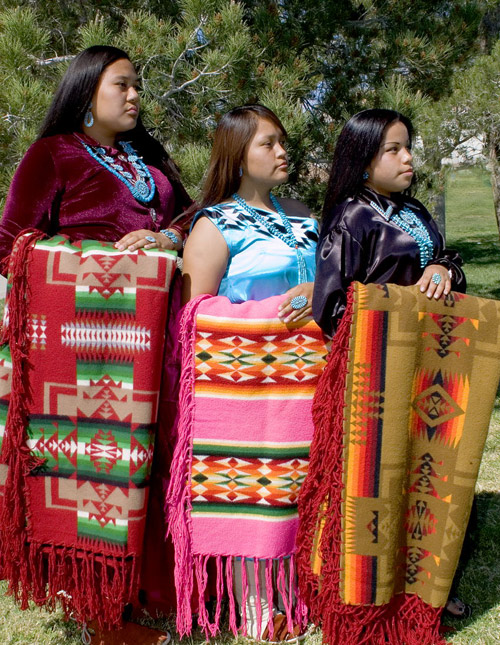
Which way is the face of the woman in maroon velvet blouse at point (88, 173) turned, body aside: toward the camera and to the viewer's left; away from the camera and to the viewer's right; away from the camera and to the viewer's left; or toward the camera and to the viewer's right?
toward the camera and to the viewer's right

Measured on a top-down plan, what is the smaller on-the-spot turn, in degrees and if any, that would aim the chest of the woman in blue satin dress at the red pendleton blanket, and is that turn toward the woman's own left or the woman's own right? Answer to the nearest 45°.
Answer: approximately 90° to the woman's own right

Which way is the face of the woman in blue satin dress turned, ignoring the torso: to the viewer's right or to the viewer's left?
to the viewer's right

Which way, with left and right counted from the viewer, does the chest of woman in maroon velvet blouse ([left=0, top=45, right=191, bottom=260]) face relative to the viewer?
facing the viewer and to the right of the viewer

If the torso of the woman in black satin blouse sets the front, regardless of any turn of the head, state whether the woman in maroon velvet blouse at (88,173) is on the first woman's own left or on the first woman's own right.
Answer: on the first woman's own right

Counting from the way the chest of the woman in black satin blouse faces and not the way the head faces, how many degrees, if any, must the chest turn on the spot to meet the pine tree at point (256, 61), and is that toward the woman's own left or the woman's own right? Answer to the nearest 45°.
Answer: approximately 180°

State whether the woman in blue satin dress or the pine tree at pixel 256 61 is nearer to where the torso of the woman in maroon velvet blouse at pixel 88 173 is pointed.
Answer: the woman in blue satin dress
